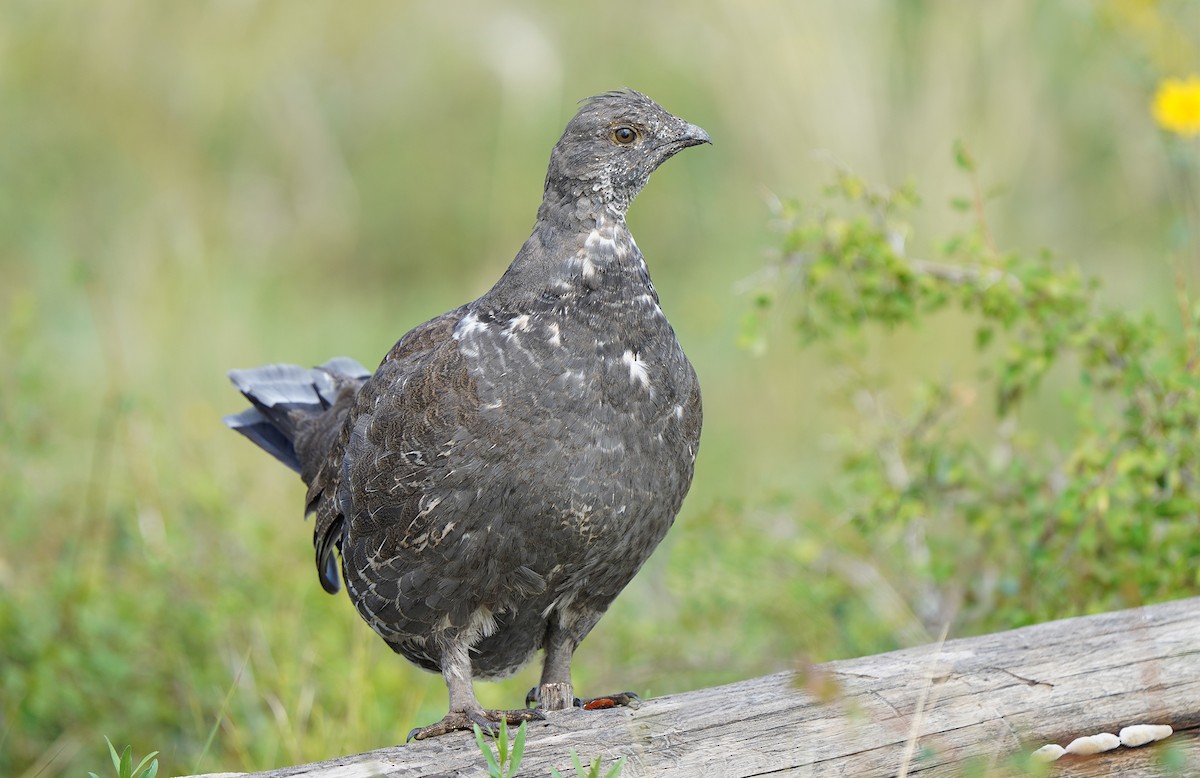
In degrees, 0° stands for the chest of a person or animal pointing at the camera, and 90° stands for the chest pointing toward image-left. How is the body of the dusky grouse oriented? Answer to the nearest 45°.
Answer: approximately 315°

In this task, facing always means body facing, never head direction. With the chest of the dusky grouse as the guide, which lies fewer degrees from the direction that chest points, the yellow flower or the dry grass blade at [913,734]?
the dry grass blade

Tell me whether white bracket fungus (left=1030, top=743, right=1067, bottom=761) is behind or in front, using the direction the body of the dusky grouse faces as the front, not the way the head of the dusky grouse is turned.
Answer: in front

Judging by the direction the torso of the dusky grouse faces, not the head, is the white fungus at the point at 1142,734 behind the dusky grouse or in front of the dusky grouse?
in front

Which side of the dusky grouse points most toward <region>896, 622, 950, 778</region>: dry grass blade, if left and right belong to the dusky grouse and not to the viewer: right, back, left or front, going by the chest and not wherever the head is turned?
front

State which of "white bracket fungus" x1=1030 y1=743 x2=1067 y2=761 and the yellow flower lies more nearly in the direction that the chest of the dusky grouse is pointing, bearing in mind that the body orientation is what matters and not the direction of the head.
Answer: the white bracket fungus

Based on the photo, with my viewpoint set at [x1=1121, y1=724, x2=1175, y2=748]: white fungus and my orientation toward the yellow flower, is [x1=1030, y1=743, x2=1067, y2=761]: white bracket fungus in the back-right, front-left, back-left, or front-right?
back-left
